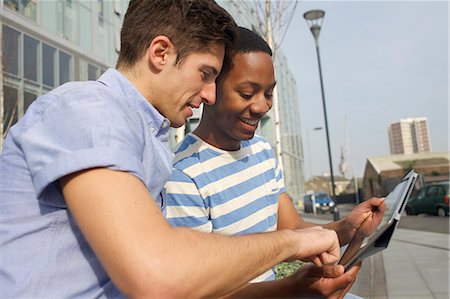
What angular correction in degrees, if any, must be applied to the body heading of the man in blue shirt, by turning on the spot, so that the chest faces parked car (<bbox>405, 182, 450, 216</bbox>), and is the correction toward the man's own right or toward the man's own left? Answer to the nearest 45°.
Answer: approximately 45° to the man's own left

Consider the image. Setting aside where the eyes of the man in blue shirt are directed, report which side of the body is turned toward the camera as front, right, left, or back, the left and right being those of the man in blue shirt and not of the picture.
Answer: right

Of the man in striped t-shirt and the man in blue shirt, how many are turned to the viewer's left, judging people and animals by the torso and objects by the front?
0

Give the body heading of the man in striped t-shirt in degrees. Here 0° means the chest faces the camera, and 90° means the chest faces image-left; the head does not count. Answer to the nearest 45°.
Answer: approximately 315°

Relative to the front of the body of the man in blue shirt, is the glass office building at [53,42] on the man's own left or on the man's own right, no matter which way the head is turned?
on the man's own left

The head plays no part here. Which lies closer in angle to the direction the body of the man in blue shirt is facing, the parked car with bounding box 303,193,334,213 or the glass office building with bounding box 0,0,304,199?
the parked car

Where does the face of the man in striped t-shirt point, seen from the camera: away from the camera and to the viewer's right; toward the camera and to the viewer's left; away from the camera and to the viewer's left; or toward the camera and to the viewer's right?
toward the camera and to the viewer's right

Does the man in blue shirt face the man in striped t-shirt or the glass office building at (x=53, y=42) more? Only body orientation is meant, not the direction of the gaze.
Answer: the man in striped t-shirt

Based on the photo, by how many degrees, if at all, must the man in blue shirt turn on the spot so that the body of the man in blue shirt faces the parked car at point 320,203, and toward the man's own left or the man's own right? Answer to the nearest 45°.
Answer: approximately 90° to the man's own left

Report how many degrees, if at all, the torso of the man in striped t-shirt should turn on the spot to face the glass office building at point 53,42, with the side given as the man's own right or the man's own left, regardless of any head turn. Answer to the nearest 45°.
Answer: approximately 180°

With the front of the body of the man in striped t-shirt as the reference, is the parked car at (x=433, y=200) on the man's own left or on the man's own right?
on the man's own left

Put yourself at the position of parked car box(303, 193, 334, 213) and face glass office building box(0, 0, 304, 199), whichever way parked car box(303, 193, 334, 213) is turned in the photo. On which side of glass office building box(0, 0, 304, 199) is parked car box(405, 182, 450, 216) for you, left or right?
left
